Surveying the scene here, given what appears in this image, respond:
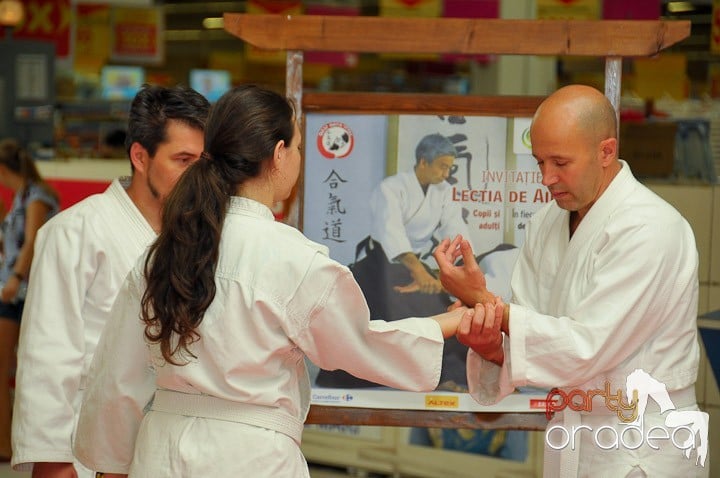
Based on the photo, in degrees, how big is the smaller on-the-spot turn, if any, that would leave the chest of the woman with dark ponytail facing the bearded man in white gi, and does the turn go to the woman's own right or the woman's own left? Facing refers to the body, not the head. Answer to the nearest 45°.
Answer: approximately 90° to the woman's own left

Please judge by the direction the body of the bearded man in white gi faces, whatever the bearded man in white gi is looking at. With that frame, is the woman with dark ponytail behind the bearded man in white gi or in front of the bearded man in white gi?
in front

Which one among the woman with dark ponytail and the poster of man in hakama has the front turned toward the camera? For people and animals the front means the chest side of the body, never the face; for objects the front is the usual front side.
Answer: the poster of man in hakama

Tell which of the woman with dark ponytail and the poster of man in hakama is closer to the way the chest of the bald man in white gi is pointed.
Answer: the woman with dark ponytail

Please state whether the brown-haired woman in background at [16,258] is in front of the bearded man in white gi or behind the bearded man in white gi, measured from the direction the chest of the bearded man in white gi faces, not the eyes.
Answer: behind

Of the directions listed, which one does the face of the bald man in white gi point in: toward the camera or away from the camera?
toward the camera

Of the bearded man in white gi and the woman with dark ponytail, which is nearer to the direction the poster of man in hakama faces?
the woman with dark ponytail

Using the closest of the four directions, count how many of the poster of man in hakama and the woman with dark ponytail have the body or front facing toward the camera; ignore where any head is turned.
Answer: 1

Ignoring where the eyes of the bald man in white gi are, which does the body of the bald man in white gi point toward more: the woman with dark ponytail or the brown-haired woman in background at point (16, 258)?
the woman with dark ponytail

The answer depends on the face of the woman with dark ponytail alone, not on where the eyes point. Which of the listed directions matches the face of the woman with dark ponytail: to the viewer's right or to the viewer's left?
to the viewer's right

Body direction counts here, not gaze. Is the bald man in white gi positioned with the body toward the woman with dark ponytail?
yes

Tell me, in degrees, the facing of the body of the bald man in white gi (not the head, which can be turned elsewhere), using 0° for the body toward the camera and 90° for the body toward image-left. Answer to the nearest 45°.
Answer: approximately 45°

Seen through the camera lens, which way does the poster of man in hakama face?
facing the viewer

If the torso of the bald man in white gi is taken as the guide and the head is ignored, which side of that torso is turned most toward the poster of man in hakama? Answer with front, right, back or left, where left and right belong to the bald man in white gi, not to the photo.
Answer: right
